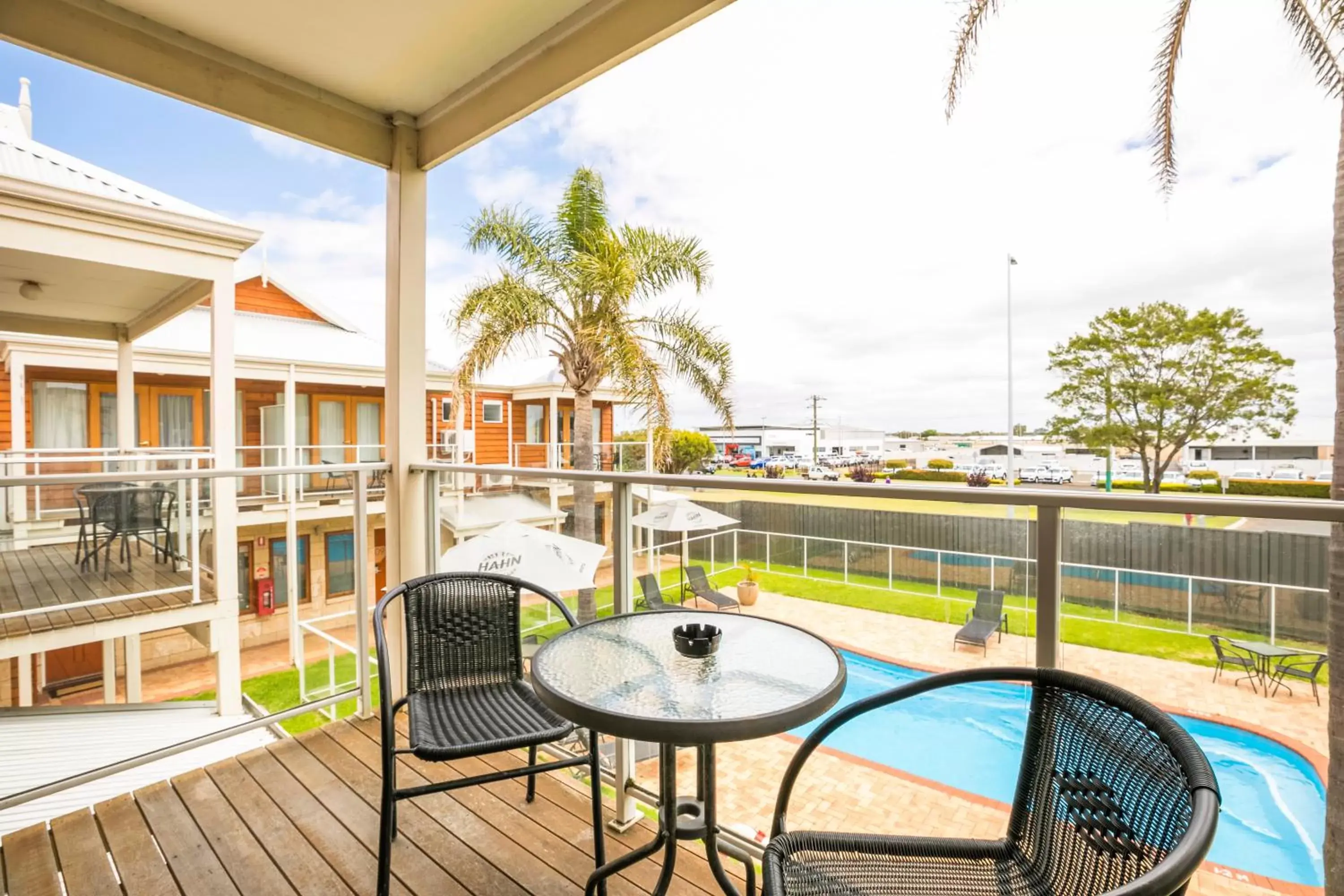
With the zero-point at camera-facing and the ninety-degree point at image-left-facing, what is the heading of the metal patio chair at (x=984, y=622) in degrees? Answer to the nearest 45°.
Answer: approximately 45°

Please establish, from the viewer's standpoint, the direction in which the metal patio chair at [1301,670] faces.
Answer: facing away from the viewer and to the left of the viewer

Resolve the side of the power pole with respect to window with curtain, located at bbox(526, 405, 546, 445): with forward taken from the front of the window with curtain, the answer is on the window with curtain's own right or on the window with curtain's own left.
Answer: on the window with curtain's own left

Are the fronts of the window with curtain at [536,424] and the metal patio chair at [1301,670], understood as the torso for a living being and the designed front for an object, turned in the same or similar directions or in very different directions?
very different directions

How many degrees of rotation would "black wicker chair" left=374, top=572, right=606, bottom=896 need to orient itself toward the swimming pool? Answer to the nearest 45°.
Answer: approximately 90° to its left

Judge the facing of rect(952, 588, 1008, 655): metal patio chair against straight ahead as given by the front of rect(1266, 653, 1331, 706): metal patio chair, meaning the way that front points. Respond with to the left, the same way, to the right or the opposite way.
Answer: to the left

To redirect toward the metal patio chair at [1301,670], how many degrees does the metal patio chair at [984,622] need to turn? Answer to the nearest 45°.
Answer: approximately 135° to its left

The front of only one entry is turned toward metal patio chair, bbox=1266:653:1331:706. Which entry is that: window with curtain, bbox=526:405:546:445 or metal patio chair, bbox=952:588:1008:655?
the window with curtain

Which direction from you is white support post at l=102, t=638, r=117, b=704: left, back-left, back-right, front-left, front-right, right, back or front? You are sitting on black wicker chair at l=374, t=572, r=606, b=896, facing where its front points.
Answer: back

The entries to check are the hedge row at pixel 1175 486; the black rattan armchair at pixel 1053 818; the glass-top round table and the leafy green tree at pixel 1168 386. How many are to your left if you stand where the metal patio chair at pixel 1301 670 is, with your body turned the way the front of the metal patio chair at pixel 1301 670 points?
2

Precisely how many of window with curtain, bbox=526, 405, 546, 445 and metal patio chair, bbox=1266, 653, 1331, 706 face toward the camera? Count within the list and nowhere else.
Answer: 1

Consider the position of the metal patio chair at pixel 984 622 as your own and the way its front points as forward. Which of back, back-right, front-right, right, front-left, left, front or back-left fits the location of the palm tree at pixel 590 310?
right
